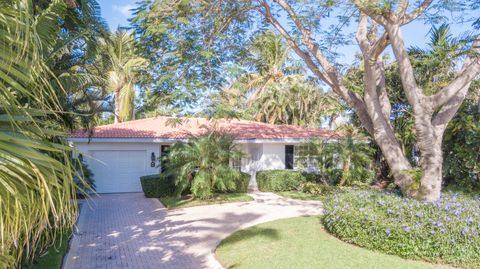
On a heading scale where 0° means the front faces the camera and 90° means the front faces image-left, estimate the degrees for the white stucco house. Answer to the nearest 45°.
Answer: approximately 0°

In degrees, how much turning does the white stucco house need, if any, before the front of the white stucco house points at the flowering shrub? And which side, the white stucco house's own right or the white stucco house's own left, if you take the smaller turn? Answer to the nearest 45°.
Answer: approximately 45° to the white stucco house's own left

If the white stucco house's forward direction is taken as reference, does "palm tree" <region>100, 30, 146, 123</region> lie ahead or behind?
behind

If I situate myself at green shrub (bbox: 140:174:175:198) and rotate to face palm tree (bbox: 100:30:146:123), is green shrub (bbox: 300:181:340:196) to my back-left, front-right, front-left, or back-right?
back-right

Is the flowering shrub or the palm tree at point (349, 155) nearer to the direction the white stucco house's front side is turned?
the flowering shrub

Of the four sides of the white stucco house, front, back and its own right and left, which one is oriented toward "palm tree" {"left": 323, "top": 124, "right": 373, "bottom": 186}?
left
